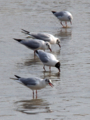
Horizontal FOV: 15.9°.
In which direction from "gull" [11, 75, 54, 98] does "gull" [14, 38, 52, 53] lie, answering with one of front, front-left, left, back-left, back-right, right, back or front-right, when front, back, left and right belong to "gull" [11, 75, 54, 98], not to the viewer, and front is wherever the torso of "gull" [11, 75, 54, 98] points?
left

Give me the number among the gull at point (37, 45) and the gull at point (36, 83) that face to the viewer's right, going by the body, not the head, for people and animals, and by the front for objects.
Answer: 2

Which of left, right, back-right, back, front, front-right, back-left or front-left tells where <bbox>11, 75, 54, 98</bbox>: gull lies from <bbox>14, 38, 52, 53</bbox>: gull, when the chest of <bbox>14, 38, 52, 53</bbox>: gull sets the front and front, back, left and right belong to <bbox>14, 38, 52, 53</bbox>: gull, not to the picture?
right

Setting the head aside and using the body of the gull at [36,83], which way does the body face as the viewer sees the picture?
to the viewer's right

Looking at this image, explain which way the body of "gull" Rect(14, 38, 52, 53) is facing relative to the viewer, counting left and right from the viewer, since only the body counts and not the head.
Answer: facing to the right of the viewer
